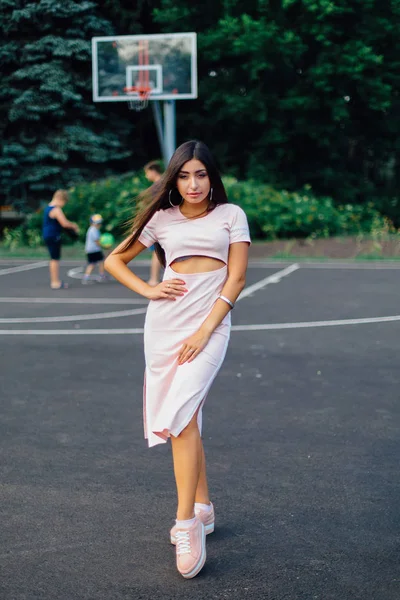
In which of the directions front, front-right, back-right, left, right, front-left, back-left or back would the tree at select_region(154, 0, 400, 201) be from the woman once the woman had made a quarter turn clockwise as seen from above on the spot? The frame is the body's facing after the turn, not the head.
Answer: right

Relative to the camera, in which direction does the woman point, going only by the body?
toward the camera

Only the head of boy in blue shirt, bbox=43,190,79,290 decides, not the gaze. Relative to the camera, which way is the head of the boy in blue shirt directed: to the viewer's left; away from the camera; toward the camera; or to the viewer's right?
to the viewer's right

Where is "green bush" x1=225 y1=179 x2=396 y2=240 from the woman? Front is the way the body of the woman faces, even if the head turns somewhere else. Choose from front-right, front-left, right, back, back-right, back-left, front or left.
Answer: back

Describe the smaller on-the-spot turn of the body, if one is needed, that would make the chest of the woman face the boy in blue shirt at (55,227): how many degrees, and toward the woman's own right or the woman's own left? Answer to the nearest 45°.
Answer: approximately 180°

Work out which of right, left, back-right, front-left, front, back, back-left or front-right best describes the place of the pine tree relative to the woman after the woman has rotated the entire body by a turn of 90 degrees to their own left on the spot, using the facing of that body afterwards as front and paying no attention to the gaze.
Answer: left
